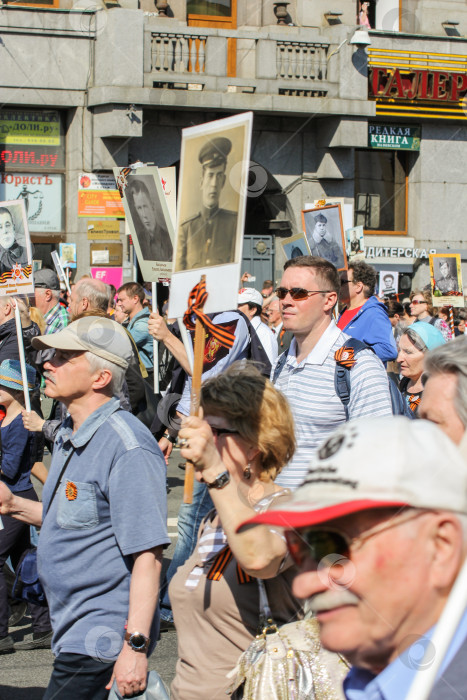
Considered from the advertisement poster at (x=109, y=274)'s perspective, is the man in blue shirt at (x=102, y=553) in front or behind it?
in front

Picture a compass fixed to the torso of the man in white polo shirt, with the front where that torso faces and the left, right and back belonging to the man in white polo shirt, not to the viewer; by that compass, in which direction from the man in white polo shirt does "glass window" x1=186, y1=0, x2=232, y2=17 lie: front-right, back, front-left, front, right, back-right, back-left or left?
back-right

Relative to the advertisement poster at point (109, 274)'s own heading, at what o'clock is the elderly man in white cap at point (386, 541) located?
The elderly man in white cap is roughly at 12 o'clock from the advertisement poster.

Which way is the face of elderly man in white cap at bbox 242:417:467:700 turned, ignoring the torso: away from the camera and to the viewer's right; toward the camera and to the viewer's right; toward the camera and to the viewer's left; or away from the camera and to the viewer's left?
toward the camera and to the viewer's left

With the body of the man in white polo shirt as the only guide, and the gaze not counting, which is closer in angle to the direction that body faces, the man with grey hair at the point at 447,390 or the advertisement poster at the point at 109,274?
the man with grey hair

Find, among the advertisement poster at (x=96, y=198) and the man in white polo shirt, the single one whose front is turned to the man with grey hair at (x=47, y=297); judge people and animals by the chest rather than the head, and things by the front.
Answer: the advertisement poster

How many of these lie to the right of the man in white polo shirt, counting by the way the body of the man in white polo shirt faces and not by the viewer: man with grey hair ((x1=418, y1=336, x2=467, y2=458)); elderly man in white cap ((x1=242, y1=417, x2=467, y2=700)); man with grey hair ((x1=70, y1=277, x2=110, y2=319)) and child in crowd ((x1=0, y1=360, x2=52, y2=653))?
2

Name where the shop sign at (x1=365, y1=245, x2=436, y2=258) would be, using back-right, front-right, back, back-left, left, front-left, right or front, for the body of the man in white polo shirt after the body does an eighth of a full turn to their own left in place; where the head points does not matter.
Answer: back

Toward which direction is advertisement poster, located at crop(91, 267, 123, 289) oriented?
toward the camera

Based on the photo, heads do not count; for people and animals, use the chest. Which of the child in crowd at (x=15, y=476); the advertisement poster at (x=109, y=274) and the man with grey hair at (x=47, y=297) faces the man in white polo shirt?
the advertisement poster
